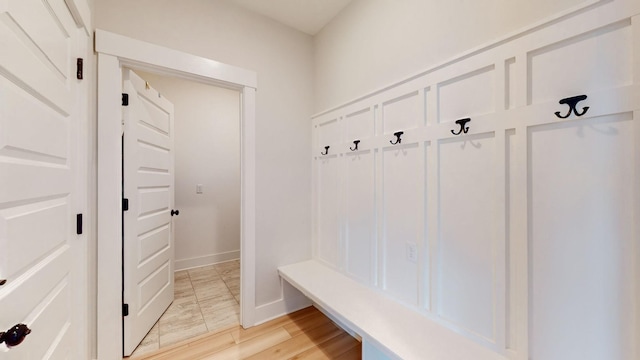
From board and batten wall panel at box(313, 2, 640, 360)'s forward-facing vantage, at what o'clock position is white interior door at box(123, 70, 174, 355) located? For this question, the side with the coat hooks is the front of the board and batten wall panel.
The white interior door is roughly at 1 o'clock from the board and batten wall panel.

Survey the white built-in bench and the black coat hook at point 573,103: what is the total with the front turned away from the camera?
0

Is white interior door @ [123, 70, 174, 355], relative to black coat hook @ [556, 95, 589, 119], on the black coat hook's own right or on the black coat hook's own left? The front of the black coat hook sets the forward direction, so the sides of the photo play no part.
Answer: on the black coat hook's own right

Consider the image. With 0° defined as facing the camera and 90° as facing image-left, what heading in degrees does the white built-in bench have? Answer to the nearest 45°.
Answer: approximately 45°

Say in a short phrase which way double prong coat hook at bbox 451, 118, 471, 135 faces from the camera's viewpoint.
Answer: facing the viewer and to the left of the viewer

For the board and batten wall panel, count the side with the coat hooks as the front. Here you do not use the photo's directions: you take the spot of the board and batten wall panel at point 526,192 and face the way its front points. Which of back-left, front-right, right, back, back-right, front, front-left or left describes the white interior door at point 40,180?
front

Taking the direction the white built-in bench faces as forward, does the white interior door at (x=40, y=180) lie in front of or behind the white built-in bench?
in front
